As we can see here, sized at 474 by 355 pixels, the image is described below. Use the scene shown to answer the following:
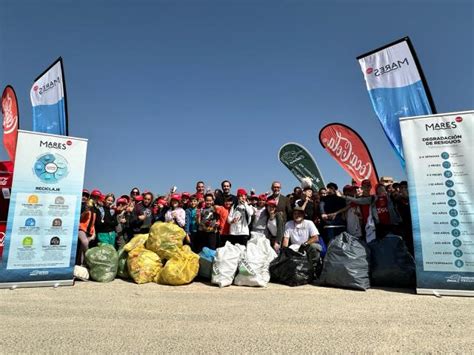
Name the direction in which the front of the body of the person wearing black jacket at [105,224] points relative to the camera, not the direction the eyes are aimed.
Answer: toward the camera

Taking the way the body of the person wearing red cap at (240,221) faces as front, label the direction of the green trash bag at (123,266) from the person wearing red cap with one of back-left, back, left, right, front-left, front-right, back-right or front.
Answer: right

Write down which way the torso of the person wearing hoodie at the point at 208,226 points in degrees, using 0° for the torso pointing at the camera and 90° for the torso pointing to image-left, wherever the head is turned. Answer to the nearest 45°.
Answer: approximately 0°

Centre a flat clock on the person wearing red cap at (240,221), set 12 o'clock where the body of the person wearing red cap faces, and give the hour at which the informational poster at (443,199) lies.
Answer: The informational poster is roughly at 10 o'clock from the person wearing red cap.
